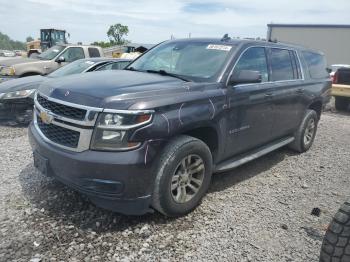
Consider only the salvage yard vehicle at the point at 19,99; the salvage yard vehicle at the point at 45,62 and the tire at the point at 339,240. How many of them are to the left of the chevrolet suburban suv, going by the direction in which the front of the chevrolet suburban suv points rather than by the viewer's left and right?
1

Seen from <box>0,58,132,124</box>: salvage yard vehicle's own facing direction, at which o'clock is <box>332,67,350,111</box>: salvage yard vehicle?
<box>332,67,350,111</box>: salvage yard vehicle is roughly at 7 o'clock from <box>0,58,132,124</box>: salvage yard vehicle.

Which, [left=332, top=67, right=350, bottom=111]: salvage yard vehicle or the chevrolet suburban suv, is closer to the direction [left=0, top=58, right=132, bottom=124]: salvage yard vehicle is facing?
the chevrolet suburban suv

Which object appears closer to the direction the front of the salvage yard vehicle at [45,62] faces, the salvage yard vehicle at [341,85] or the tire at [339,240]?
the tire

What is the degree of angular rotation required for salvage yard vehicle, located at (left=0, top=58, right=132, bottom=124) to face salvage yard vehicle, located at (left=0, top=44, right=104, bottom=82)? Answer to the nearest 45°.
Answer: approximately 135° to its right

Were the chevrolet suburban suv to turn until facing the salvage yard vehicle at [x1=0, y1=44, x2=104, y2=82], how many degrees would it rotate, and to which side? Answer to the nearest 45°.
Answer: approximately 90° to its right

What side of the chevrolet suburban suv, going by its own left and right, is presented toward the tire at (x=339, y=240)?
left

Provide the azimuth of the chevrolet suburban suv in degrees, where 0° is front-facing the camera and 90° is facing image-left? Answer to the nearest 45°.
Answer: approximately 45°

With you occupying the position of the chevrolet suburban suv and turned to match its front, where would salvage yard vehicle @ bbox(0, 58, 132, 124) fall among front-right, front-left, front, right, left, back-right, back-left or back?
right
